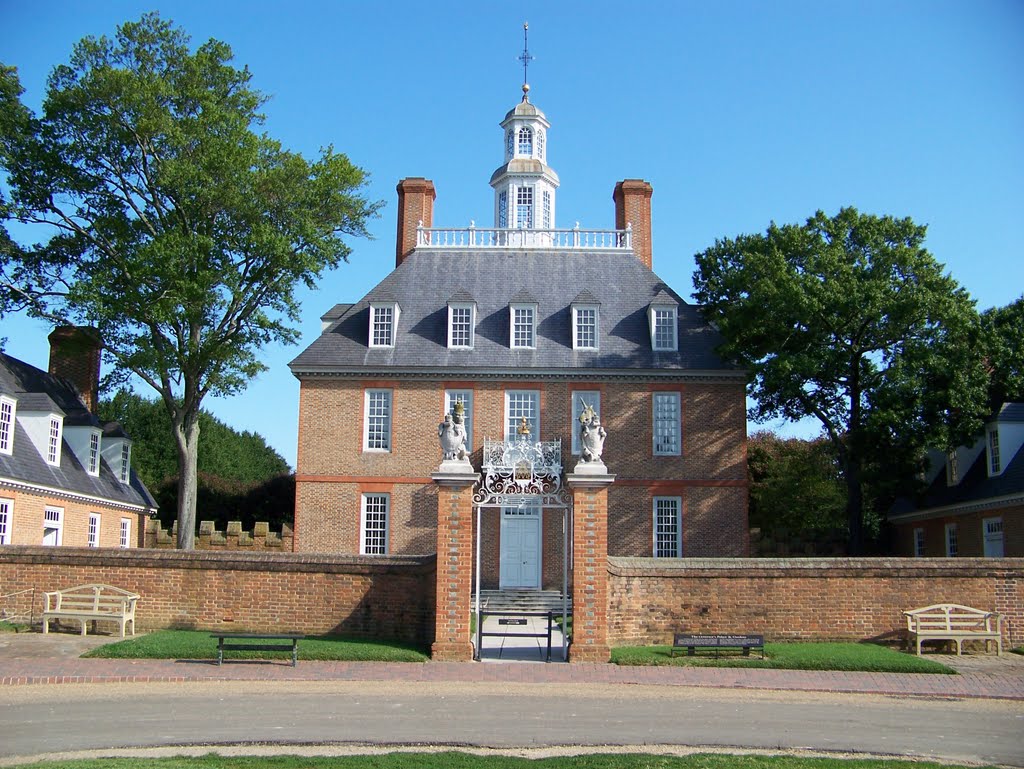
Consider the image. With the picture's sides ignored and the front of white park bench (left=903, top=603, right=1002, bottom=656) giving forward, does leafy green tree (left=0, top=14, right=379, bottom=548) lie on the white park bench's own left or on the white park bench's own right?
on the white park bench's own right

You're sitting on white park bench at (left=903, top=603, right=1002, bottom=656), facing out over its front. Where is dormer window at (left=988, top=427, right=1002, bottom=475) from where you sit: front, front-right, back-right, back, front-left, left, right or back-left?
back

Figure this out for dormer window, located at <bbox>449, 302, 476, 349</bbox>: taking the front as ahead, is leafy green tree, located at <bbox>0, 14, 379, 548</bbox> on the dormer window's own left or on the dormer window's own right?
on the dormer window's own right

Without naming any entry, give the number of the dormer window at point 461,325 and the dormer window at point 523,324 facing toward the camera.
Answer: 2

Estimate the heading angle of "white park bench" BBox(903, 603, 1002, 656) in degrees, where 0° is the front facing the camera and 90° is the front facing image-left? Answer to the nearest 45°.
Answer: approximately 0°

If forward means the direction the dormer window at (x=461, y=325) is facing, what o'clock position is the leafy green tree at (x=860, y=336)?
The leafy green tree is roughly at 10 o'clock from the dormer window.

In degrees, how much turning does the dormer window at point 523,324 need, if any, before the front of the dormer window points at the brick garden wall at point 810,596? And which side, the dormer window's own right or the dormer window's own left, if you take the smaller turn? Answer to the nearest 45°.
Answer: approximately 45° to the dormer window's own left
